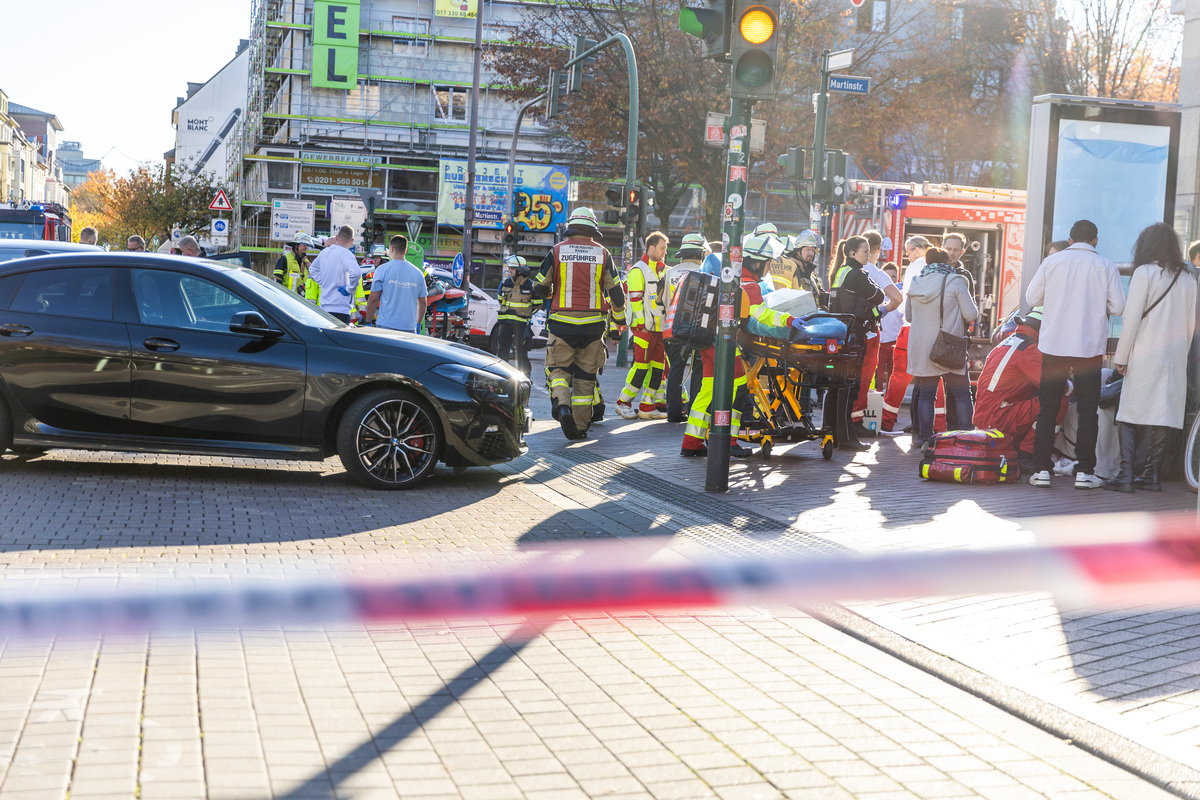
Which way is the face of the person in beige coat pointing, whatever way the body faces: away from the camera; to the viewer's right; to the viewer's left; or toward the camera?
away from the camera

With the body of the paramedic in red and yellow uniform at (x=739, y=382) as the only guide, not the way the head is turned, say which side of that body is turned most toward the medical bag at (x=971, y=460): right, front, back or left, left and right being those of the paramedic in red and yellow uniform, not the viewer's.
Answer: front

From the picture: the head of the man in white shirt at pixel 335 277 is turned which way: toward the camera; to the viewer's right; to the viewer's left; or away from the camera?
away from the camera

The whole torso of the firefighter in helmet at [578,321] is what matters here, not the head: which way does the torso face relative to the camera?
away from the camera

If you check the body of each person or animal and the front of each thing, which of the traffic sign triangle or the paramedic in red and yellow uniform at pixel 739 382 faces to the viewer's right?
the paramedic in red and yellow uniform

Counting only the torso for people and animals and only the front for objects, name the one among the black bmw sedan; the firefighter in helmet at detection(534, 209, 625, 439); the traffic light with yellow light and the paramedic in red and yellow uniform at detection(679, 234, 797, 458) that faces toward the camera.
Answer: the traffic light with yellow light

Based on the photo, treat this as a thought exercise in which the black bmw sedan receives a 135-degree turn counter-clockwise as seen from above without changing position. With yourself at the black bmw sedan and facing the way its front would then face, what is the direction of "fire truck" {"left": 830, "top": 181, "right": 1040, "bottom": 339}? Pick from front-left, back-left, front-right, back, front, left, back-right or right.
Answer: right

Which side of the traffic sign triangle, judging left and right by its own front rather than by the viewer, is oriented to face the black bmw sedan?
front

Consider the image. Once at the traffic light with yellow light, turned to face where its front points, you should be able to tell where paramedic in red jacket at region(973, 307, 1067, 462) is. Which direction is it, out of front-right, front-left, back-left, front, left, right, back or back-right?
back-left

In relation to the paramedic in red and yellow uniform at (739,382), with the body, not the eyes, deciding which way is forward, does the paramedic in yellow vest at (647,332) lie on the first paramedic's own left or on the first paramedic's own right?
on the first paramedic's own left

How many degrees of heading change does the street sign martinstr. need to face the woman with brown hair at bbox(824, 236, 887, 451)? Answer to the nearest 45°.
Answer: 0° — it already faces them

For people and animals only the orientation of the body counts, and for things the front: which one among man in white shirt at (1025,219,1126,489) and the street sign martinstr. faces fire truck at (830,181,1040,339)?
the man in white shirt

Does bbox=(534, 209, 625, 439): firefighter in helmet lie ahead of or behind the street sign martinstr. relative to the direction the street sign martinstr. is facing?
ahead

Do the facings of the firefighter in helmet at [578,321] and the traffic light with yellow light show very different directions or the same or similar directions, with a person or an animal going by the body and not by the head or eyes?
very different directions
